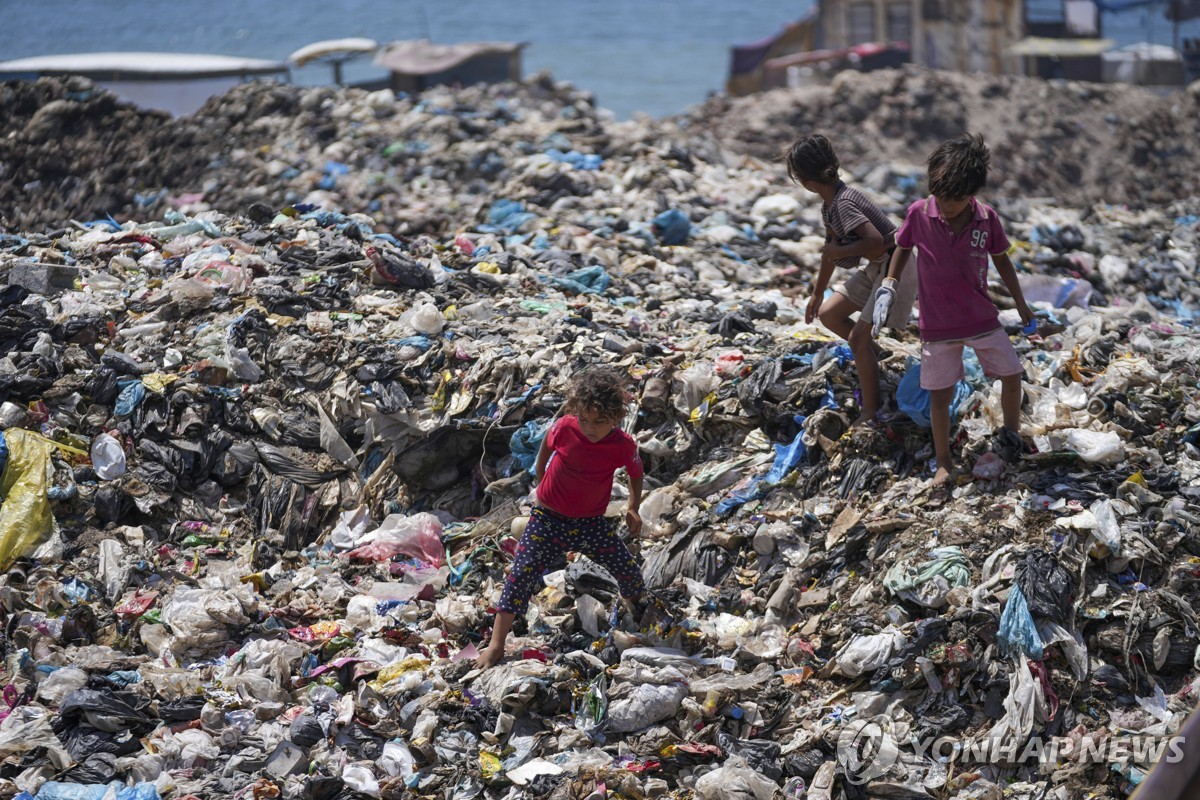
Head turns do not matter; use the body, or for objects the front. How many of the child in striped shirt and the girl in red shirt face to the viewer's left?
1

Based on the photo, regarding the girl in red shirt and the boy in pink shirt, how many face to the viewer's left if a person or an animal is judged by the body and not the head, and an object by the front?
0

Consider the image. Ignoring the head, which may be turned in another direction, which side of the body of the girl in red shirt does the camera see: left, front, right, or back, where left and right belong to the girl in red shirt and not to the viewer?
front

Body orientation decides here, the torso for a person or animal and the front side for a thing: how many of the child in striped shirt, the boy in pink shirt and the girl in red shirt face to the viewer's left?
1

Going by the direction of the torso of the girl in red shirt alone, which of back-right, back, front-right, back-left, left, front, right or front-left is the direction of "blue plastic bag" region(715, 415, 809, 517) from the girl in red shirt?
back-left

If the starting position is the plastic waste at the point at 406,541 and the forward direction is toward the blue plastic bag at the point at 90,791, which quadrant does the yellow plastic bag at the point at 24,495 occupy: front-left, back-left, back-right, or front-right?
front-right

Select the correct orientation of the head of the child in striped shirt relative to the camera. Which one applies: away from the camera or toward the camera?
away from the camera

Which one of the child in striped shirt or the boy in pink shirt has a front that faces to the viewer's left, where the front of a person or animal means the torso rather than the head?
the child in striped shirt

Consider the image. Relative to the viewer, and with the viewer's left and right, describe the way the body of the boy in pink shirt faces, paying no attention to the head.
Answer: facing the viewer

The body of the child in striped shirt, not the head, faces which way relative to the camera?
to the viewer's left
